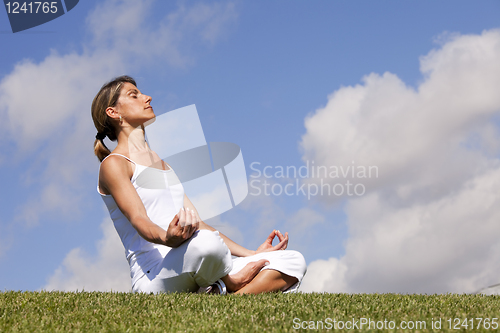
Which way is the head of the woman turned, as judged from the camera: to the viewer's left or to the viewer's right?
to the viewer's right

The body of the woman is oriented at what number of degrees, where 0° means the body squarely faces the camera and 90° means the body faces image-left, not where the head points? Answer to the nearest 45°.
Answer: approximately 315°
